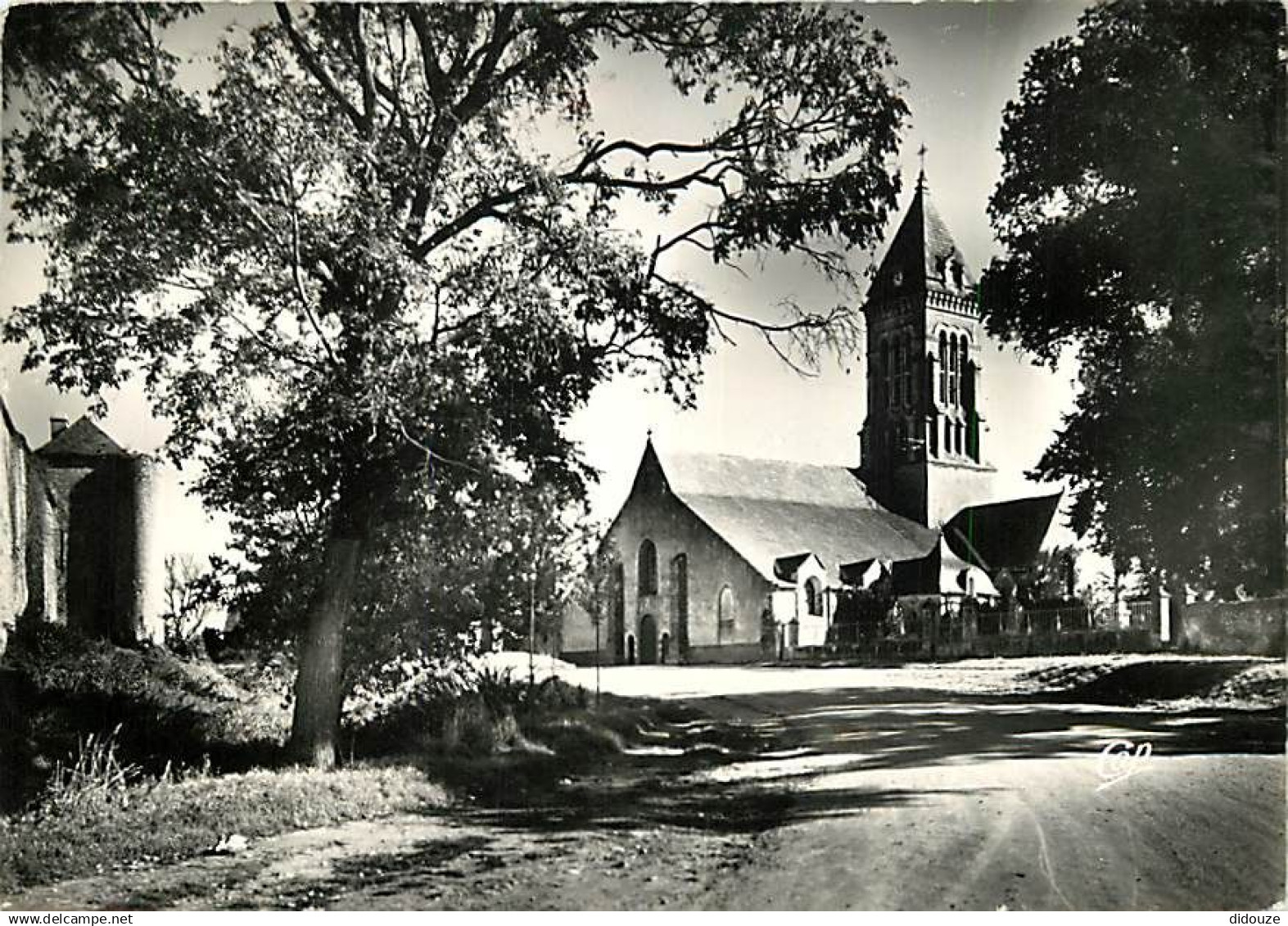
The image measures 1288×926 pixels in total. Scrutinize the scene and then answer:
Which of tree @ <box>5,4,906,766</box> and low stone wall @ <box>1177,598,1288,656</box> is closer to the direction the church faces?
the tree

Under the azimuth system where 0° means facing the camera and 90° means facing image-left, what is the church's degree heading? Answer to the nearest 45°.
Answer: approximately 45°

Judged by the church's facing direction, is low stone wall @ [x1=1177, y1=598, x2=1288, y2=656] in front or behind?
behind
